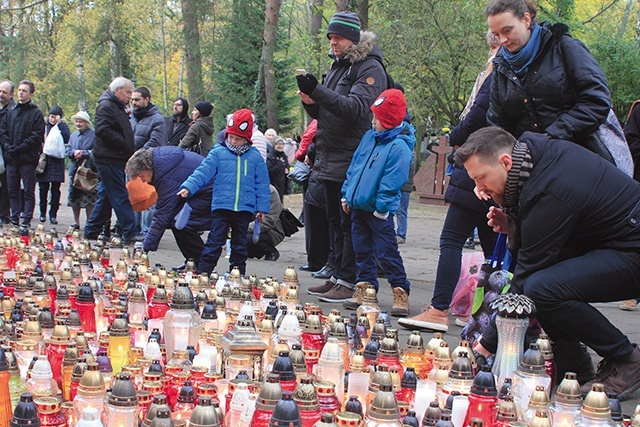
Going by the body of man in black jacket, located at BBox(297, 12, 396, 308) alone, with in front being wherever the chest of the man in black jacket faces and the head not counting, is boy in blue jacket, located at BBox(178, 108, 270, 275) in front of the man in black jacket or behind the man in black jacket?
in front

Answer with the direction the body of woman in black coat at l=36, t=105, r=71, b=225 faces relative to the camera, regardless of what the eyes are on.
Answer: toward the camera

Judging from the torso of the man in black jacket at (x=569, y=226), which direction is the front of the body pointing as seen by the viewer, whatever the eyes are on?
to the viewer's left

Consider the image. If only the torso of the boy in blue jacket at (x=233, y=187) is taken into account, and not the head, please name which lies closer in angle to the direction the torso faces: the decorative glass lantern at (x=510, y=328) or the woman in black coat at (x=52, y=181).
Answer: the decorative glass lantern

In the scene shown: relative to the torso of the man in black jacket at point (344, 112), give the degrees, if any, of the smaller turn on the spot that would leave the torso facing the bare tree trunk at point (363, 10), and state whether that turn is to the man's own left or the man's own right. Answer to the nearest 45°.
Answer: approximately 90° to the man's own right

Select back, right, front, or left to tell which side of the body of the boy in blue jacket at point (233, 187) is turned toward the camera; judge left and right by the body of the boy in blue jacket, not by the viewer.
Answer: front

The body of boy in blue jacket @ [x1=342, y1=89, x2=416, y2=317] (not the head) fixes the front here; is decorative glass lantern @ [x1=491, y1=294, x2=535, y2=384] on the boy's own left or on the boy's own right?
on the boy's own left

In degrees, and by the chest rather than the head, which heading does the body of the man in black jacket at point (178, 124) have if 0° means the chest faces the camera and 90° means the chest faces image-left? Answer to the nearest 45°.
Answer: approximately 45°

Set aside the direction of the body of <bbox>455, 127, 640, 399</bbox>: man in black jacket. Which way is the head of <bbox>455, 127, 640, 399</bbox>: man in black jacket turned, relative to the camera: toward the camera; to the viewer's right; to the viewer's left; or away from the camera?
to the viewer's left

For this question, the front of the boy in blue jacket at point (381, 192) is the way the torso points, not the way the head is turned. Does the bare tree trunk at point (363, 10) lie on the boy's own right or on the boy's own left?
on the boy's own right
